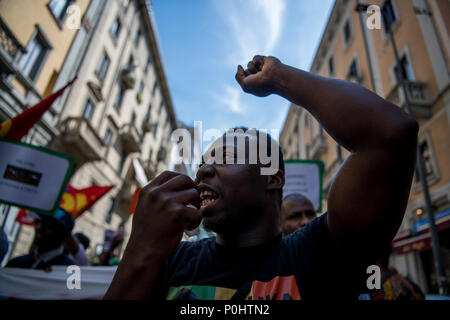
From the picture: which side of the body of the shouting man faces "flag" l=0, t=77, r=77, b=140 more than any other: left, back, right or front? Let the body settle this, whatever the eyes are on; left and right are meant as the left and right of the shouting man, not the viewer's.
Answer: right

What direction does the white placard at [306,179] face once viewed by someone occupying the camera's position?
facing the viewer

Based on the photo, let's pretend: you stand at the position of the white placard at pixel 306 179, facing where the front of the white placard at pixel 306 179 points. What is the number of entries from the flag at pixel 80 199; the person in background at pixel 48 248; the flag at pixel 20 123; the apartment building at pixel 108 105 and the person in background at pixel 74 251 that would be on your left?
0

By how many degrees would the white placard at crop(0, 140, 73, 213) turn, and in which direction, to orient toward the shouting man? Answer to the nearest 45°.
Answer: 0° — it already faces them

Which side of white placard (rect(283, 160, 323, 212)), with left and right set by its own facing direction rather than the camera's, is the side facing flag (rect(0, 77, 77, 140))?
right

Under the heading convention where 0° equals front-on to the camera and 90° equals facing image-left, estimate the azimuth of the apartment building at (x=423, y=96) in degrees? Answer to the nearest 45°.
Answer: approximately 45°

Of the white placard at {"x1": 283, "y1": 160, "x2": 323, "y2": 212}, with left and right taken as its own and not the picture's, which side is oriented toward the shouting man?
front

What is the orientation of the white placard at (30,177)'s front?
toward the camera

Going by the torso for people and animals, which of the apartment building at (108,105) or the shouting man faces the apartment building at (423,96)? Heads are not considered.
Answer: the apartment building at (108,105)

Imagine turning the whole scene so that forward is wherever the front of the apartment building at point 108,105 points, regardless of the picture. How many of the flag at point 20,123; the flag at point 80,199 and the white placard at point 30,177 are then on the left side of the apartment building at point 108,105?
0

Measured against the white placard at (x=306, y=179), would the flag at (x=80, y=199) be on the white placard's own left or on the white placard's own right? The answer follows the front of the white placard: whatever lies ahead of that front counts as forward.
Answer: on the white placard's own right

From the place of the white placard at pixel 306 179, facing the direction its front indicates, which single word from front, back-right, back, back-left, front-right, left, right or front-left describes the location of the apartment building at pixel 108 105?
back-right

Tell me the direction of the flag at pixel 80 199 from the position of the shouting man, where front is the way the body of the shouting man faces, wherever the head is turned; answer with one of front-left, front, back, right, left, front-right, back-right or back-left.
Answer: right

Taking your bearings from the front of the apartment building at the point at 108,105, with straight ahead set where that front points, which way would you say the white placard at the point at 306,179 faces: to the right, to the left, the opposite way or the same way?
to the right

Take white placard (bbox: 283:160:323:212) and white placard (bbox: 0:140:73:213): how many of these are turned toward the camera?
2

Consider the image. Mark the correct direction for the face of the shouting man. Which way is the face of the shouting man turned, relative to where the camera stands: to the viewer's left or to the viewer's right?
to the viewer's left
